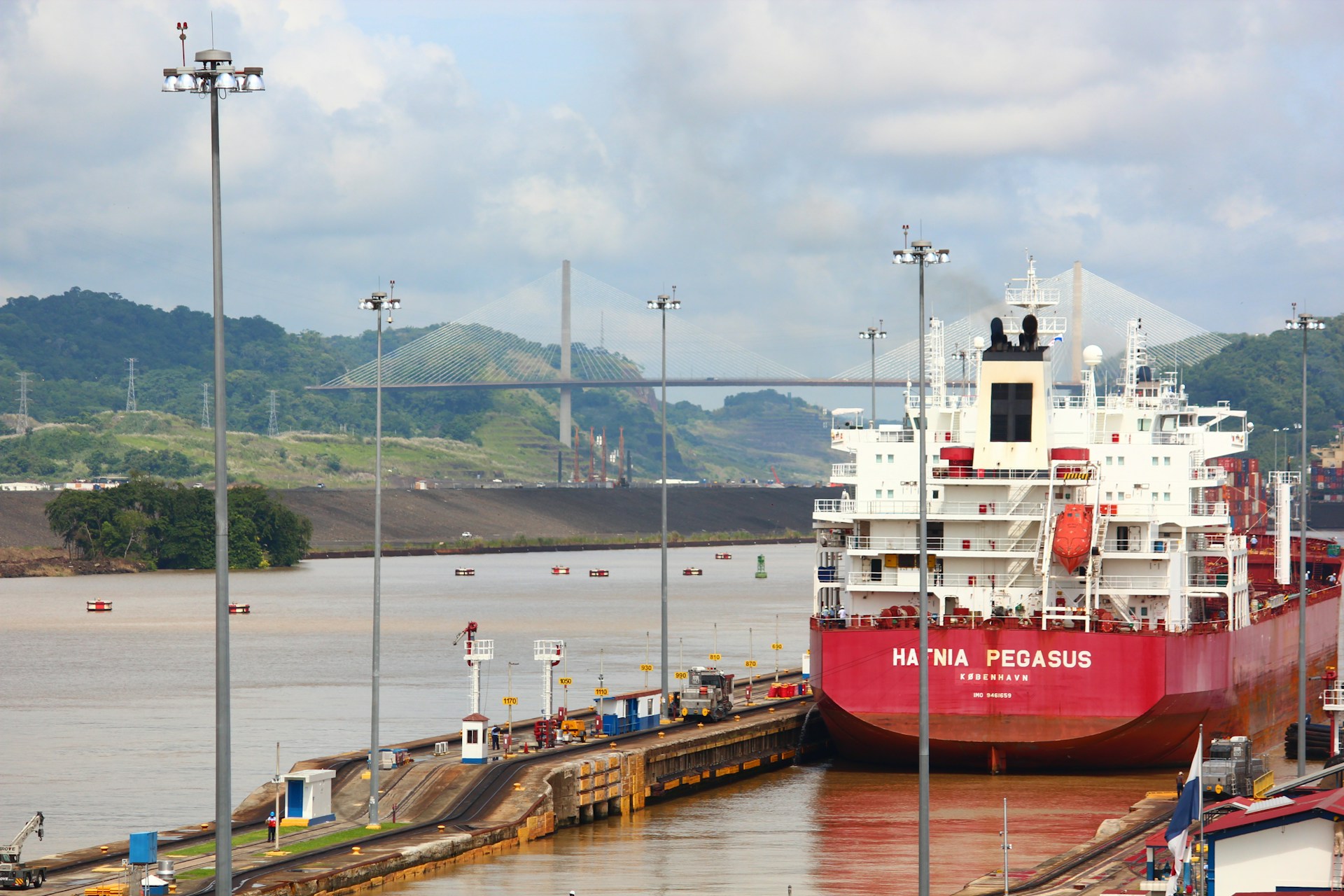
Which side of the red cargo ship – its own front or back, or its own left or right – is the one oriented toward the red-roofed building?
back

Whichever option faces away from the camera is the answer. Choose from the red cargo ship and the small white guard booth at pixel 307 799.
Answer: the red cargo ship

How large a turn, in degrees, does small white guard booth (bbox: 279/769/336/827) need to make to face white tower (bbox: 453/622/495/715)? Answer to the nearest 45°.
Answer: approximately 180°

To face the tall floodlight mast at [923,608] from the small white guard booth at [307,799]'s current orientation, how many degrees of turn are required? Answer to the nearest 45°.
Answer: approximately 90° to its left

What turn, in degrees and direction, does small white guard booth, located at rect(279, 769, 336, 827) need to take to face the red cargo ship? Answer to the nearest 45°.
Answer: approximately 180°

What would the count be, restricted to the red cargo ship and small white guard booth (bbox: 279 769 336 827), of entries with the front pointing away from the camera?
1

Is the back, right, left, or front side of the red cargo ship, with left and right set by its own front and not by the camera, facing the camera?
back

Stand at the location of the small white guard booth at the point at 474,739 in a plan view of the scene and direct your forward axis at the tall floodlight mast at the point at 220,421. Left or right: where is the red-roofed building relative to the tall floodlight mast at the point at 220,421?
left

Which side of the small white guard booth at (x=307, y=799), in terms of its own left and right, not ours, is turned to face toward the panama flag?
left

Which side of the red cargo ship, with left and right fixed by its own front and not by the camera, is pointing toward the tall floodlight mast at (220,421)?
back

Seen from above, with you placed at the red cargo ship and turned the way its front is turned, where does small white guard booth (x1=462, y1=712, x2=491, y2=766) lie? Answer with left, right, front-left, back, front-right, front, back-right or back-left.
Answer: back-left

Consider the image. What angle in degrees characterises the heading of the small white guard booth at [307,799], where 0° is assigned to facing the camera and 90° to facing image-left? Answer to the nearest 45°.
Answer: approximately 45°
